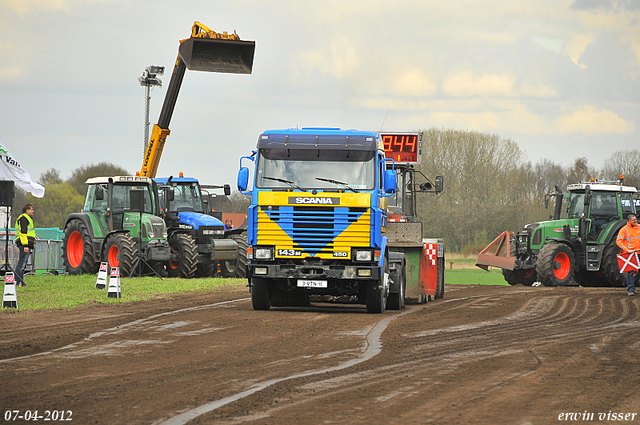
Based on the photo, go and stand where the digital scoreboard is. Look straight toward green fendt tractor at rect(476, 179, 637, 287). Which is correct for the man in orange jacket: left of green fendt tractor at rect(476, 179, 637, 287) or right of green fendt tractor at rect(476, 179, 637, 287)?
right

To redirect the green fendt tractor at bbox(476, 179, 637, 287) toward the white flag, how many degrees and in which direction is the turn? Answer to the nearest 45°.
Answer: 0° — it already faces it

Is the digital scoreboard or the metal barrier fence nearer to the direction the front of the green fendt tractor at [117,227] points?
the digital scoreboard

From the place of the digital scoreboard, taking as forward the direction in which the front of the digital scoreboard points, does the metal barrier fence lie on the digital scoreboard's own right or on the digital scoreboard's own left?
on the digital scoreboard's own right

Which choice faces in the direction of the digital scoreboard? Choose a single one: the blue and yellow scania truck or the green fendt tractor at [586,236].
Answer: the green fendt tractor

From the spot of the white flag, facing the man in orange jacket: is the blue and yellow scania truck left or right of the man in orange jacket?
right
